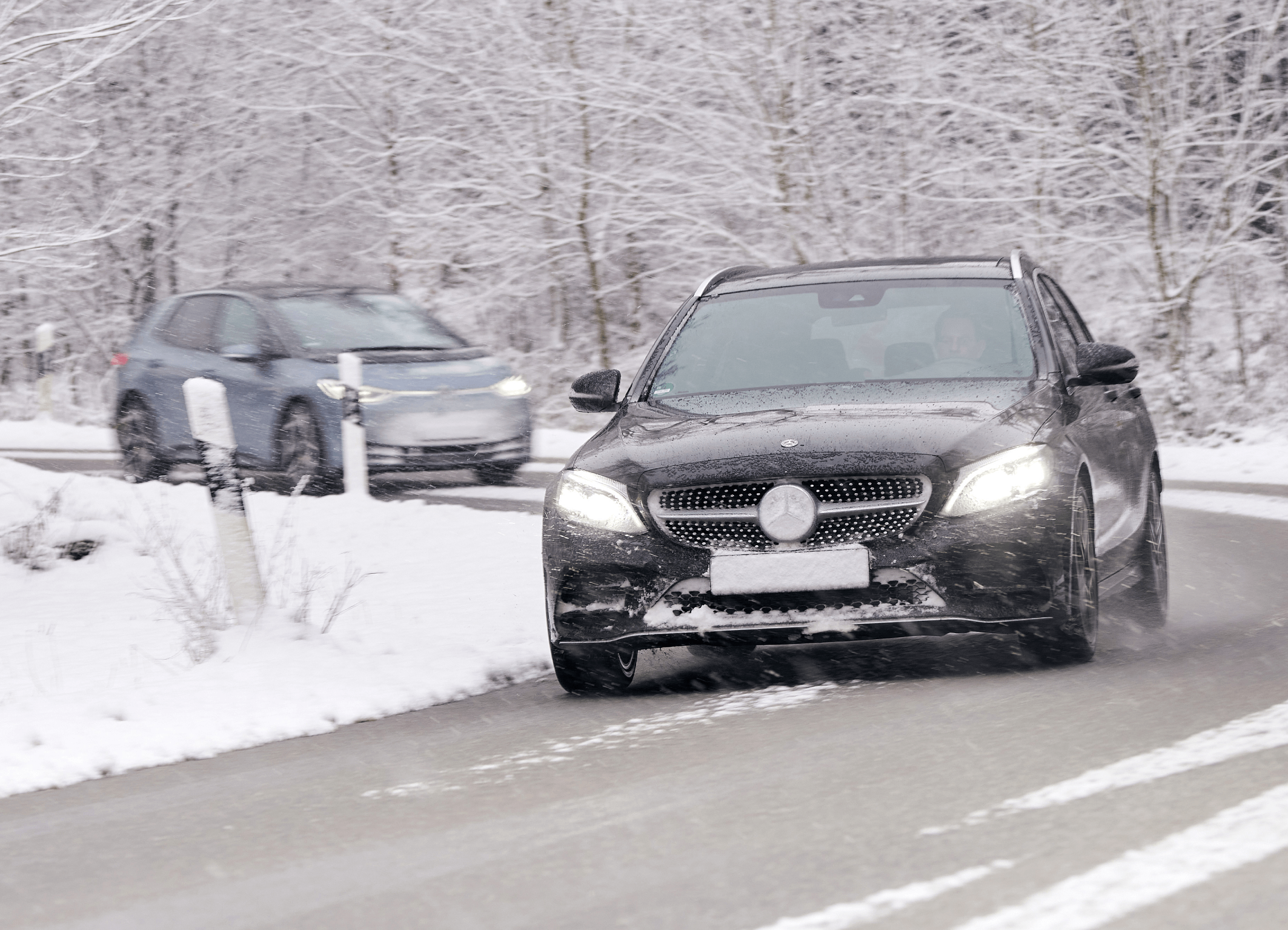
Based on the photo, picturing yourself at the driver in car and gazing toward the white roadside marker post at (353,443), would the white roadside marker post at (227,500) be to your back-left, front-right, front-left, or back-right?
front-left

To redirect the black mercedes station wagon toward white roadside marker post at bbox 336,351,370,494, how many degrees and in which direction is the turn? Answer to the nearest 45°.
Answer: approximately 135° to its right

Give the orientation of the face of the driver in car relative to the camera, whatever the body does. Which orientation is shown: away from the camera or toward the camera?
toward the camera

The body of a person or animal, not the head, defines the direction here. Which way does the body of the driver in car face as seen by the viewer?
toward the camera

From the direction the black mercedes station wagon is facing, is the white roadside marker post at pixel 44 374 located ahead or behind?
behind

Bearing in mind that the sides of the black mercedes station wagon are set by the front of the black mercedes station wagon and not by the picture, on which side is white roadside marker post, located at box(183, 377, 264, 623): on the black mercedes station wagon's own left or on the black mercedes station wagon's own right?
on the black mercedes station wagon's own right

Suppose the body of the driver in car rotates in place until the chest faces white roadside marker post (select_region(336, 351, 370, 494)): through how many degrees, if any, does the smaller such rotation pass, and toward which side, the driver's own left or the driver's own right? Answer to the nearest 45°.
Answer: approximately 135° to the driver's own right

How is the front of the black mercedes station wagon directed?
toward the camera

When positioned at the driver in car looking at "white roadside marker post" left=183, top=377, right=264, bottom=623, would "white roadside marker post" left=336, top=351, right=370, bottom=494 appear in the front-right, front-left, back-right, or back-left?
front-right
